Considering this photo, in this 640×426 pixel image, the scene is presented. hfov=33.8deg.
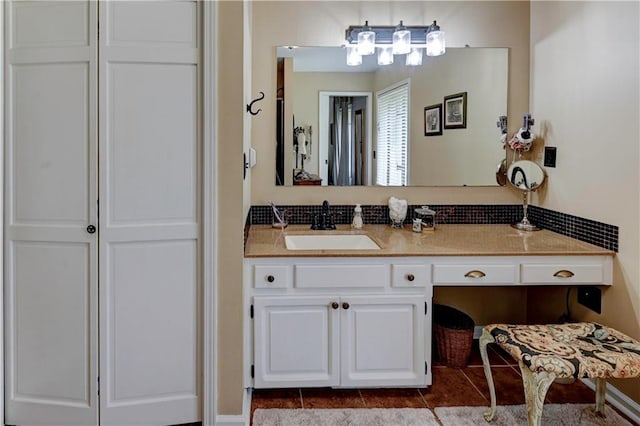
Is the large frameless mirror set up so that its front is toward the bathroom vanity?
yes

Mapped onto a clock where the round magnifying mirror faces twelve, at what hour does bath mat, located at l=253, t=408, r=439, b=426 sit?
The bath mat is roughly at 1 o'clock from the round magnifying mirror.
